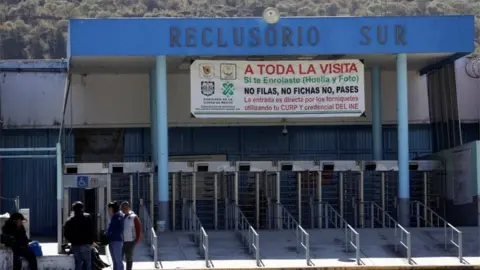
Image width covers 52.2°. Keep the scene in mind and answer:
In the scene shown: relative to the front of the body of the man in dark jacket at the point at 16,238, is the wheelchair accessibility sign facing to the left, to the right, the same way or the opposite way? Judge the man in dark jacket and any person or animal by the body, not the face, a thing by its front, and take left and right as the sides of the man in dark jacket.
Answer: to the right

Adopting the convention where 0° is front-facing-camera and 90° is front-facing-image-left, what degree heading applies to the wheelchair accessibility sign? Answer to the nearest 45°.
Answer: approximately 0°

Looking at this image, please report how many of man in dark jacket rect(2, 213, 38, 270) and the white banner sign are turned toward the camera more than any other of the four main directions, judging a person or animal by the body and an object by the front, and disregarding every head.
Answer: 1

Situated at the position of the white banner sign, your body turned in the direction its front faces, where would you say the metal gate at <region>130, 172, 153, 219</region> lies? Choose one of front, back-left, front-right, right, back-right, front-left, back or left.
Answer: right

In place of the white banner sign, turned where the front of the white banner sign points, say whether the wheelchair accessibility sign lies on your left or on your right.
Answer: on your right

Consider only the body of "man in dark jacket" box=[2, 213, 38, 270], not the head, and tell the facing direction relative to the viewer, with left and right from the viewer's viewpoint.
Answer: facing to the right of the viewer

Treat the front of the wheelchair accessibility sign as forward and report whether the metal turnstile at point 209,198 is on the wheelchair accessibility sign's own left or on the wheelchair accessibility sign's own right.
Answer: on the wheelchair accessibility sign's own left

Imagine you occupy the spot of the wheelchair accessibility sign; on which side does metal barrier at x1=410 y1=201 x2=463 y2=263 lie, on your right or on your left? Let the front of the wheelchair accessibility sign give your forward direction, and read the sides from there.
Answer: on your left
